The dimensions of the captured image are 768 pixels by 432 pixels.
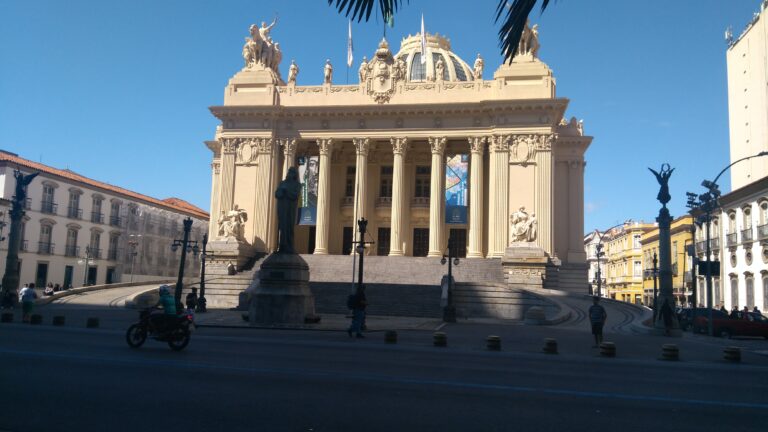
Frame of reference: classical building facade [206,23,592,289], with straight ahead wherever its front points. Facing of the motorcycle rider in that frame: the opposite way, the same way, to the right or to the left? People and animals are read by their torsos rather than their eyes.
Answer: to the right

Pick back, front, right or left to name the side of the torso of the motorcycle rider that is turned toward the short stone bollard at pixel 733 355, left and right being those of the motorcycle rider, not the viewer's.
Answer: back

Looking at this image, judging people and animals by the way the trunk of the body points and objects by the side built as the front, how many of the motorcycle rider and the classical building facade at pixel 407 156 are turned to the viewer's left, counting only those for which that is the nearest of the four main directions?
1

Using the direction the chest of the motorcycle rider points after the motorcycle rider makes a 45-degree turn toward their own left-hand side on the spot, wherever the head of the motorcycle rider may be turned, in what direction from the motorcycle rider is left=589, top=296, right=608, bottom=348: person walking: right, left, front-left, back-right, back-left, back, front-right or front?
back-left

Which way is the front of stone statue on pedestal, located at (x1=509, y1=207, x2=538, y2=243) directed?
toward the camera

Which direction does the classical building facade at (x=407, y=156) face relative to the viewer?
toward the camera

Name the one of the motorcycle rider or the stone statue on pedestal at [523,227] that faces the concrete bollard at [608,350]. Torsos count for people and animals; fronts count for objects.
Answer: the stone statue on pedestal

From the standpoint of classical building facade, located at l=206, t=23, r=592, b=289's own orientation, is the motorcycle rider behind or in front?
in front

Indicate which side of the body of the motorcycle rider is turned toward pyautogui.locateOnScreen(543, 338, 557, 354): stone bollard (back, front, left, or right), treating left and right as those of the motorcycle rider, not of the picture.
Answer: back

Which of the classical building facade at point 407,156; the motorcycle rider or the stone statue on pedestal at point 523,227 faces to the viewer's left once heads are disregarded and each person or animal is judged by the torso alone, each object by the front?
the motorcycle rider

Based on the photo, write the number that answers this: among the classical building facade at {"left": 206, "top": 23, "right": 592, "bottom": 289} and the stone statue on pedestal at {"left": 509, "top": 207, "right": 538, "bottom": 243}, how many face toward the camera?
2

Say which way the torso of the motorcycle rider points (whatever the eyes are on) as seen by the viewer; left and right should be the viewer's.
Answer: facing to the left of the viewer

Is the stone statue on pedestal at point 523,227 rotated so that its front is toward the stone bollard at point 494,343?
yes

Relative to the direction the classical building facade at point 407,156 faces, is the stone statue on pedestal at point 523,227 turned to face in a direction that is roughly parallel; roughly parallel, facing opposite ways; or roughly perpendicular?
roughly parallel

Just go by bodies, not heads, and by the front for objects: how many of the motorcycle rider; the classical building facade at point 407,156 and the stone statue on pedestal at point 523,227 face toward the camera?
2
